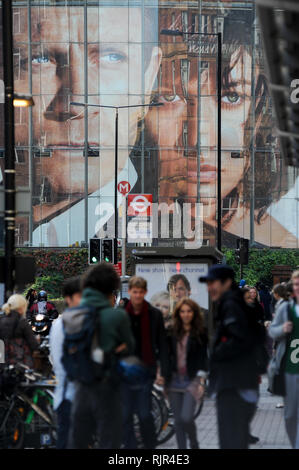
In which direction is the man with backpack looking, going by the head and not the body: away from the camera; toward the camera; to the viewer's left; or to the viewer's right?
away from the camera

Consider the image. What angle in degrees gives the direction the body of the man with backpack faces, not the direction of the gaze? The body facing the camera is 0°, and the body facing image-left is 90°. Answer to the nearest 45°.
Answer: approximately 225°

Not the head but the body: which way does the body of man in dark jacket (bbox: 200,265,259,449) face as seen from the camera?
to the viewer's left

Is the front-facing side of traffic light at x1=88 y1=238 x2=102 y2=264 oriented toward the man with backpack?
yes

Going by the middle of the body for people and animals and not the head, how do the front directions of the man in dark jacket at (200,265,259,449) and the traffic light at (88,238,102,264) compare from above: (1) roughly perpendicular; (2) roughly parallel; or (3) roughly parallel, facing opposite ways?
roughly perpendicular

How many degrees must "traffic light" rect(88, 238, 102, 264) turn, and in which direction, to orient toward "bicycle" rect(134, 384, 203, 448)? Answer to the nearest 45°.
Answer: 0° — it already faces it

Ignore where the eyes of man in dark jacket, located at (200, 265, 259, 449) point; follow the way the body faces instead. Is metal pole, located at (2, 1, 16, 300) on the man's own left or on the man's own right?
on the man's own right

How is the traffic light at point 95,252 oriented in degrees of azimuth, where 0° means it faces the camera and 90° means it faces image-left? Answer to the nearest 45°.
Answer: approximately 0°
